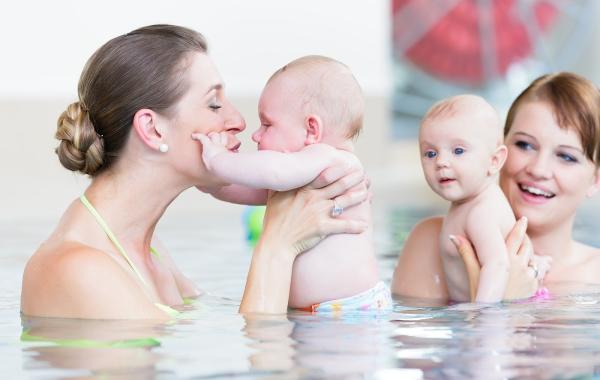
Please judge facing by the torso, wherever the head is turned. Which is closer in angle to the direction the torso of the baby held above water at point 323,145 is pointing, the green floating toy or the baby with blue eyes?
the green floating toy

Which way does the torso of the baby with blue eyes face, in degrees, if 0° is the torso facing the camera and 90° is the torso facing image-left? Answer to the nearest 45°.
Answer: approximately 45°

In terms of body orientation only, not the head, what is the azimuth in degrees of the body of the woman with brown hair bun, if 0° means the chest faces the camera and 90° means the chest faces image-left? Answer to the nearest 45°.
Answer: approximately 270°

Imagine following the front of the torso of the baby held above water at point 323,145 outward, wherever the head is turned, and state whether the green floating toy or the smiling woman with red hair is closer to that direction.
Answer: the green floating toy

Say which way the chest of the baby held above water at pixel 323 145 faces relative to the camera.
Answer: to the viewer's left

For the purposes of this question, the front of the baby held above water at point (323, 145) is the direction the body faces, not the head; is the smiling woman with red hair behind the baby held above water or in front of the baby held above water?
behind

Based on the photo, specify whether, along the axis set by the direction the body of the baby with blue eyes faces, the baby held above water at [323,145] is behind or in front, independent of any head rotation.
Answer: in front

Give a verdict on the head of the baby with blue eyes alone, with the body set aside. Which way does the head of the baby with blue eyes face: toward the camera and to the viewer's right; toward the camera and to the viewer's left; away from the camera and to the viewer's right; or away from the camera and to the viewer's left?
toward the camera and to the viewer's left

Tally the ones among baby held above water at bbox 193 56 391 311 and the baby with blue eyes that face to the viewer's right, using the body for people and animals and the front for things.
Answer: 0

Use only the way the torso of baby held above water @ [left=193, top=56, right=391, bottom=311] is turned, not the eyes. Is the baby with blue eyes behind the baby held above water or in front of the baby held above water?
behind

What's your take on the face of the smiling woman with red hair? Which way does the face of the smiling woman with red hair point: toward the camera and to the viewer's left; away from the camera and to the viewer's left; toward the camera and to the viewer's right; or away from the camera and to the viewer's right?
toward the camera and to the viewer's left

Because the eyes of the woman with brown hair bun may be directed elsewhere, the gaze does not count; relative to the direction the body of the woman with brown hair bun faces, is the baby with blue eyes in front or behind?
in front

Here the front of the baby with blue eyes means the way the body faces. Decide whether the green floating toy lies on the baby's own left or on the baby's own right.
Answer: on the baby's own right

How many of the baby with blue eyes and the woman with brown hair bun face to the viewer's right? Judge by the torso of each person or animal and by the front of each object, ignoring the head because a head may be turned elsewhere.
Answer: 1
